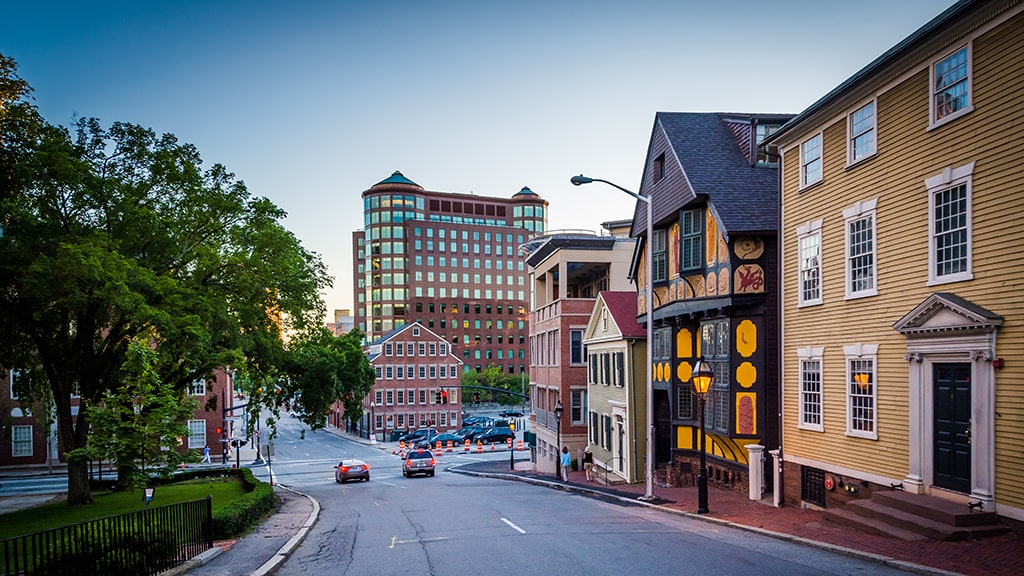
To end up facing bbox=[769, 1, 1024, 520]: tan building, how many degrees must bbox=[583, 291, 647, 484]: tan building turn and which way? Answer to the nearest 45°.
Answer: approximately 45° to its left

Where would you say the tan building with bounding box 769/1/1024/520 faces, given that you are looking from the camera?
facing the viewer and to the left of the viewer

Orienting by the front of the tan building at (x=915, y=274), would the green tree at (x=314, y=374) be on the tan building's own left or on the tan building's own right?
on the tan building's own right

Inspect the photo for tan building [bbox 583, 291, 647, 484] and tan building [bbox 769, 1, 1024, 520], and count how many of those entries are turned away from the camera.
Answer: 0

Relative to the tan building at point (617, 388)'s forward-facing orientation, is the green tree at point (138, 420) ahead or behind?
ahead
